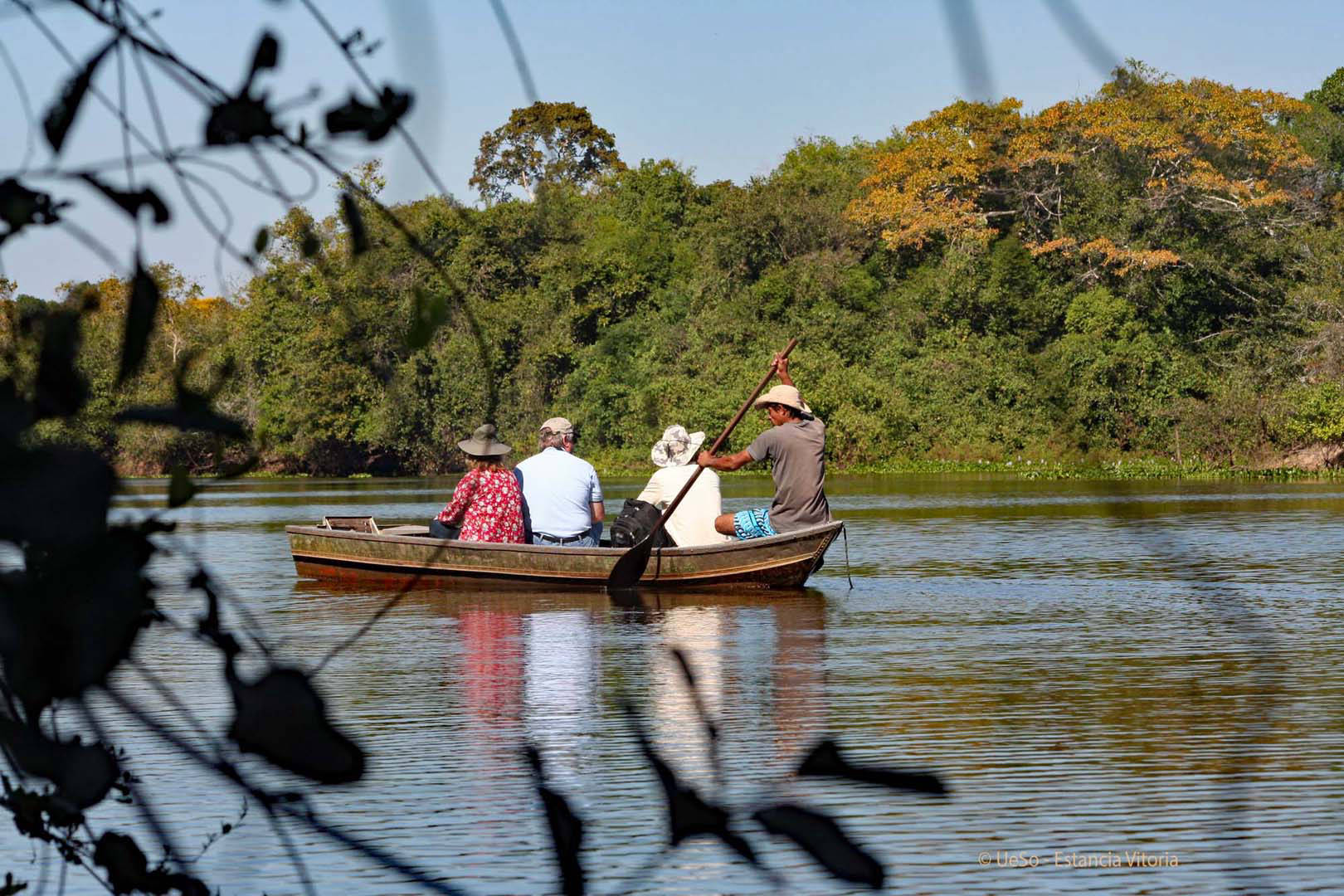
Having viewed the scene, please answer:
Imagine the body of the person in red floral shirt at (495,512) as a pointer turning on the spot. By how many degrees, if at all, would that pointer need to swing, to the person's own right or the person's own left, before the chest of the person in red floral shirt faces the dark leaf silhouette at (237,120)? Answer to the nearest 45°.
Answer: approximately 135° to the person's own left

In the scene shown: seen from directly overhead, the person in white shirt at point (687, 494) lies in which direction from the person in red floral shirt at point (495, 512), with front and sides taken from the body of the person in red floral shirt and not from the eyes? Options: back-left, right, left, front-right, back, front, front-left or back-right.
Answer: back-right

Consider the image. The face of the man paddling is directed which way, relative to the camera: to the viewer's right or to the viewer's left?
to the viewer's left

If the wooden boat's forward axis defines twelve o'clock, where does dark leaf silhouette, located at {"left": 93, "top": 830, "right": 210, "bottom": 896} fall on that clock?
The dark leaf silhouette is roughly at 3 o'clock from the wooden boat.

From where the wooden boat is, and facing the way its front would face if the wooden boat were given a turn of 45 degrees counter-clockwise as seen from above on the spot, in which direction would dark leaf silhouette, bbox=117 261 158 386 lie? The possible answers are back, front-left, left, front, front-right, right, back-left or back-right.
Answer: back-right

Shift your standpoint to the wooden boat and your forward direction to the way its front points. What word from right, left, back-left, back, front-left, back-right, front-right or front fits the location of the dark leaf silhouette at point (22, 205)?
right

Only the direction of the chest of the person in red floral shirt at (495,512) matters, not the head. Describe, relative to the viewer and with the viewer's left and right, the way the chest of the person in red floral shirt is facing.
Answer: facing away from the viewer and to the left of the viewer

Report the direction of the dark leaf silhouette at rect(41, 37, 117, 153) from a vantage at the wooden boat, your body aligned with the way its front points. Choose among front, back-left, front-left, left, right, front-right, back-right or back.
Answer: right

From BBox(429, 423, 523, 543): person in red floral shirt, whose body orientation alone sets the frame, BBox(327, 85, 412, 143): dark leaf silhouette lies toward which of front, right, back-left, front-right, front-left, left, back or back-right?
back-left
